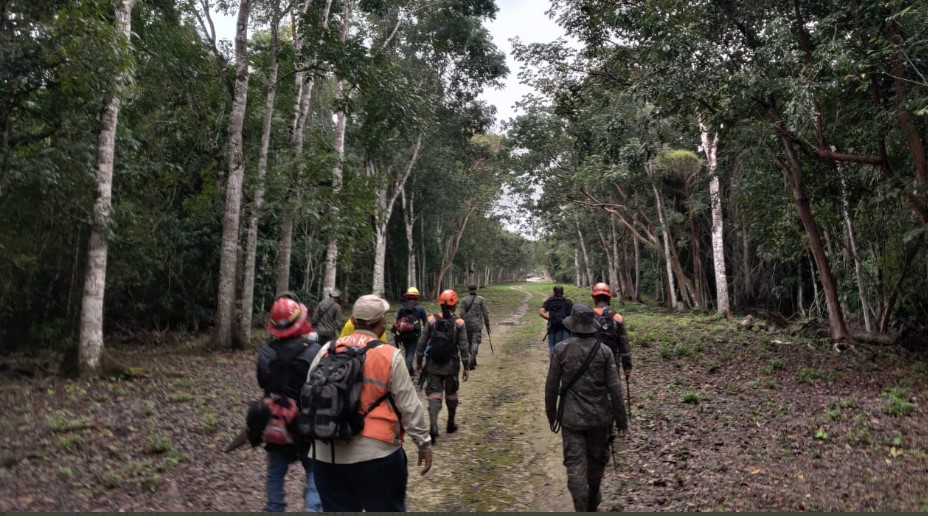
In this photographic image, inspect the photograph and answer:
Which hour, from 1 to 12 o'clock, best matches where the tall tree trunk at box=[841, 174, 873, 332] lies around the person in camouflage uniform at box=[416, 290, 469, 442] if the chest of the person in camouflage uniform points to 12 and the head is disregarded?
The tall tree trunk is roughly at 2 o'clock from the person in camouflage uniform.

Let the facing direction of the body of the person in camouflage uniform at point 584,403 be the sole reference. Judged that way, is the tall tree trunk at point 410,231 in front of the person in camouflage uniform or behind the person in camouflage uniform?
in front

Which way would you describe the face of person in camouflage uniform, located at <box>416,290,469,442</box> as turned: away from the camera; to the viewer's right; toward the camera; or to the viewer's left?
away from the camera

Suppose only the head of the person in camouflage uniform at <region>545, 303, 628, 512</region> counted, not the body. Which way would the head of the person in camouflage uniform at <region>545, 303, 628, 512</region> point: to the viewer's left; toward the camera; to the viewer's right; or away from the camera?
away from the camera

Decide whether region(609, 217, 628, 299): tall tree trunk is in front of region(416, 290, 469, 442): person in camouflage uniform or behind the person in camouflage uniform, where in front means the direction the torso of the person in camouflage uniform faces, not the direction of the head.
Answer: in front

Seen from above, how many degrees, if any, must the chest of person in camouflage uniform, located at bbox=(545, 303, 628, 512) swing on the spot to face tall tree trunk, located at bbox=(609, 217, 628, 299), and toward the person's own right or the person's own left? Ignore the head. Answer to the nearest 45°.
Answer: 0° — they already face it

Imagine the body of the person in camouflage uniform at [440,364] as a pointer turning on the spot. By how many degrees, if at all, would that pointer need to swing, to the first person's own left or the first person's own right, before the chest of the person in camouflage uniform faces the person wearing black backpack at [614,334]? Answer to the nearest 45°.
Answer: approximately 90° to the first person's own right

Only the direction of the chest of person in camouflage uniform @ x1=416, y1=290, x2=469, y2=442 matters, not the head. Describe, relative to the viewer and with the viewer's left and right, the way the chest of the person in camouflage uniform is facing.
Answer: facing away from the viewer

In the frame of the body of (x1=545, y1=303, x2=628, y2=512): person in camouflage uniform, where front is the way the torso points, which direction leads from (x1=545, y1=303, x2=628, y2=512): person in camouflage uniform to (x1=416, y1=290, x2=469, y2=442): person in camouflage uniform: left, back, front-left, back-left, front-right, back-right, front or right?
front-left

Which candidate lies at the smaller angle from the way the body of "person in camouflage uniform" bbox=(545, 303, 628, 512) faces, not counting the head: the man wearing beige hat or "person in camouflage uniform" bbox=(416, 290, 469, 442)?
the person in camouflage uniform

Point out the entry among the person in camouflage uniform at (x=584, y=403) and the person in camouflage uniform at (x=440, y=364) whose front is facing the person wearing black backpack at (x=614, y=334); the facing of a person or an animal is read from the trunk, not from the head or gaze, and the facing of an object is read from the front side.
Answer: the person in camouflage uniform at (x=584, y=403)

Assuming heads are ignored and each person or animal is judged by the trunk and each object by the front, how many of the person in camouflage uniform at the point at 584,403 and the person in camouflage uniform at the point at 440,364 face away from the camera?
2

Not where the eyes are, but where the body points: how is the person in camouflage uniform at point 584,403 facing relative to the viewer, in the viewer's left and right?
facing away from the viewer
